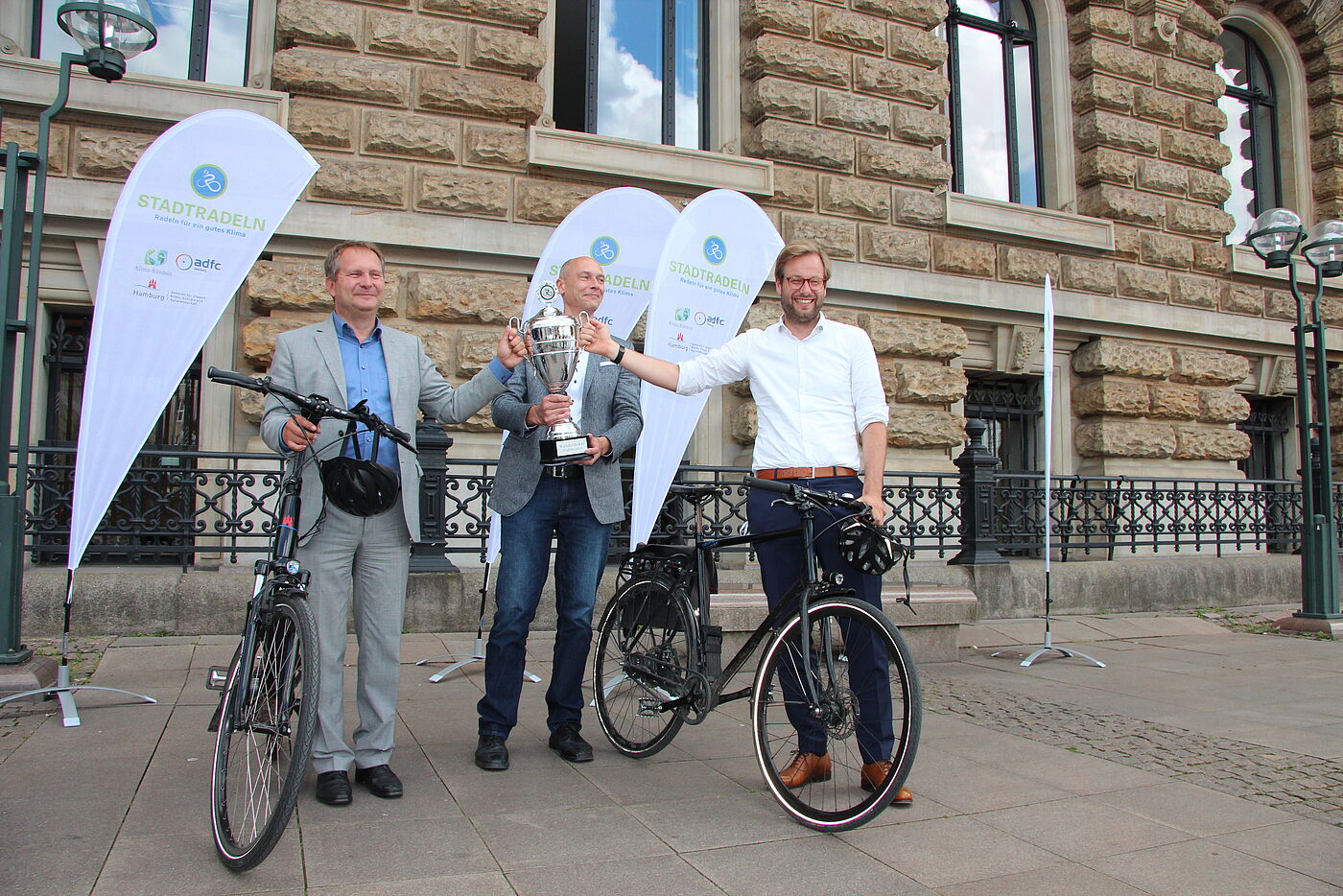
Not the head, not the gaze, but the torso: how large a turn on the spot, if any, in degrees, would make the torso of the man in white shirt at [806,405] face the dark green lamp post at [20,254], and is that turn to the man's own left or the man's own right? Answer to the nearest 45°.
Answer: approximately 90° to the man's own right

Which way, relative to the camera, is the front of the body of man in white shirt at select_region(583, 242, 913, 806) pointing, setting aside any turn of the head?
toward the camera

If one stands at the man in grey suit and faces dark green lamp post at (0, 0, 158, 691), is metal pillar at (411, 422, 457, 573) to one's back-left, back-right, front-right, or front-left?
front-right

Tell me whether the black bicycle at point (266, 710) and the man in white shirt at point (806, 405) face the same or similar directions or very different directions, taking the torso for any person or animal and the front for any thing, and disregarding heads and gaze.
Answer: same or similar directions

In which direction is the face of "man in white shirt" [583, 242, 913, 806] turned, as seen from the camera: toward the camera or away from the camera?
toward the camera

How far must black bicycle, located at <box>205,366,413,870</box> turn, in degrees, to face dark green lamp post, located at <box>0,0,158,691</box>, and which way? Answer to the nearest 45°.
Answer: approximately 135° to its right

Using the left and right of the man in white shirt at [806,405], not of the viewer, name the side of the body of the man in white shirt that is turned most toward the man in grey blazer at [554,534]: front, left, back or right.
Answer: right

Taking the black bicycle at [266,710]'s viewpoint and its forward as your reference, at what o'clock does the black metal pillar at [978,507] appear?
The black metal pillar is roughly at 8 o'clock from the black bicycle.

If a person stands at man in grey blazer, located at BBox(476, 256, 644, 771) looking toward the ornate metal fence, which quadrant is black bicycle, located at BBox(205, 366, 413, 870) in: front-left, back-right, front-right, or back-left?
back-left

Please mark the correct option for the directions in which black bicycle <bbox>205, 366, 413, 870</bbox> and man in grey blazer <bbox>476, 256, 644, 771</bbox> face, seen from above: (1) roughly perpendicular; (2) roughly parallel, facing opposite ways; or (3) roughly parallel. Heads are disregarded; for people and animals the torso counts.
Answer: roughly parallel

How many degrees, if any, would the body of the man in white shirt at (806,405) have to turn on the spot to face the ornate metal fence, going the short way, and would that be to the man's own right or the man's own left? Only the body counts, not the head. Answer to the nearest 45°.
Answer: approximately 180°

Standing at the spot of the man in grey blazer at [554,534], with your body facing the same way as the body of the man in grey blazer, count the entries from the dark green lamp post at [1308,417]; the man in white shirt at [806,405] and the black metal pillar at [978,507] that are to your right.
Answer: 0

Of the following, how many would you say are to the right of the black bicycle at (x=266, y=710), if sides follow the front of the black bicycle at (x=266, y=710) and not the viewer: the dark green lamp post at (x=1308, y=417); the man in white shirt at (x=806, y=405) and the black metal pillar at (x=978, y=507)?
0

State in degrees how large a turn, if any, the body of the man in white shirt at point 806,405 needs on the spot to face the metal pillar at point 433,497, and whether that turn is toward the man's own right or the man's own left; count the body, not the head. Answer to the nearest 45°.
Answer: approximately 135° to the man's own right

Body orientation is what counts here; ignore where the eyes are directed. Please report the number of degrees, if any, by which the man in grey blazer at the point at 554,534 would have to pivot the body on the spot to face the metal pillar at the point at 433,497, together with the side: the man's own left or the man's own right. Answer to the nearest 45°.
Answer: approximately 180°

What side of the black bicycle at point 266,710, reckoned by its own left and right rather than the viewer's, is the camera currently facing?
front

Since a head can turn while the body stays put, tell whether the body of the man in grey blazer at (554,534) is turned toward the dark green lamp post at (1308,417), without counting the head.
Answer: no

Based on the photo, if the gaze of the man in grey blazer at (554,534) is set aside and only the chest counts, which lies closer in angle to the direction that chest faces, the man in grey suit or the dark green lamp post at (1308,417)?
the man in grey suit

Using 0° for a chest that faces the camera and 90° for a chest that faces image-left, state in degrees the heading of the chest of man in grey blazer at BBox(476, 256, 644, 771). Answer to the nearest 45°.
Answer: approximately 0°

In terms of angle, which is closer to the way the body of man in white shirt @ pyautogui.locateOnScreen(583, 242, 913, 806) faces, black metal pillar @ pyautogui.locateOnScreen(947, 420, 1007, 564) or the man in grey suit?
the man in grey suit
